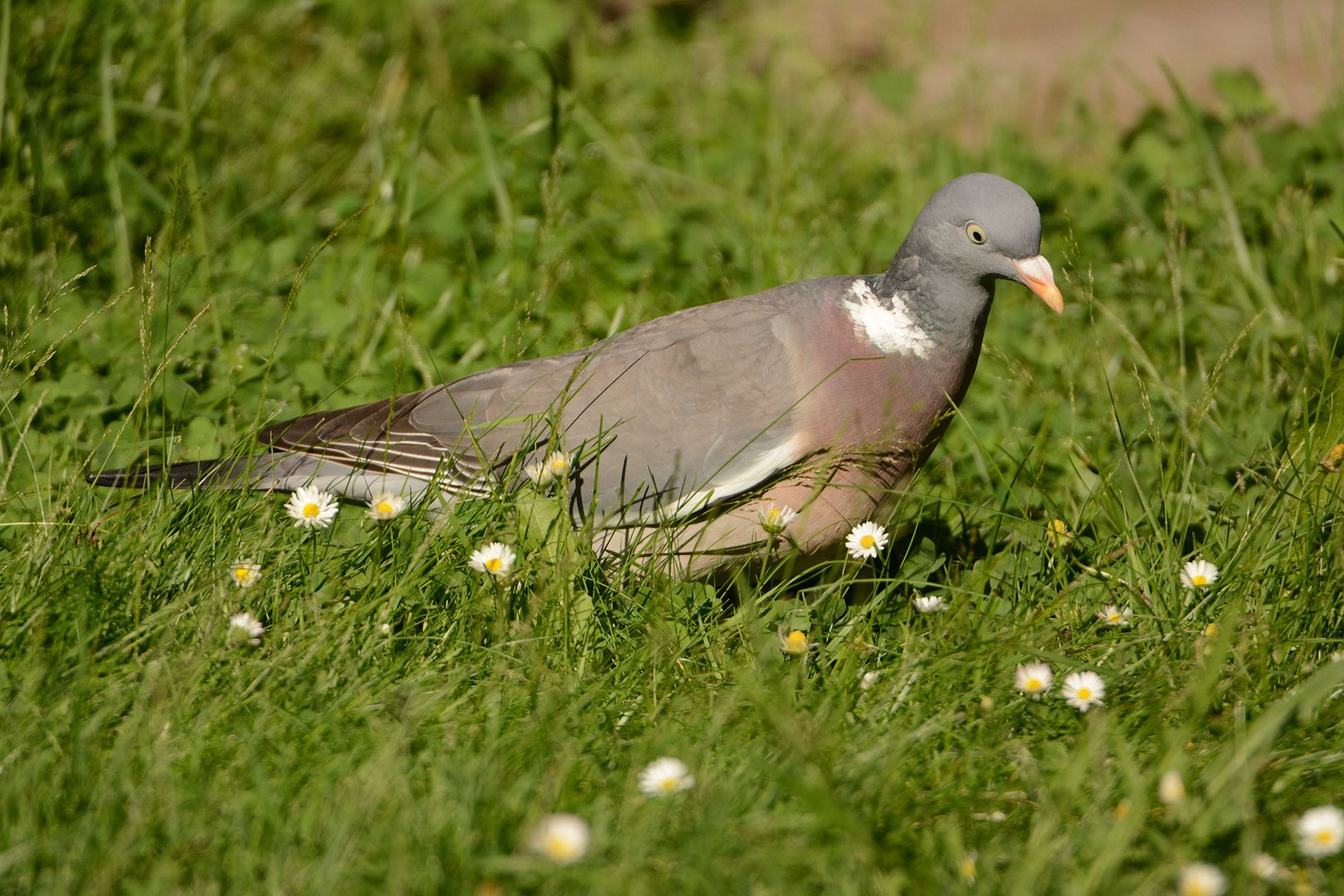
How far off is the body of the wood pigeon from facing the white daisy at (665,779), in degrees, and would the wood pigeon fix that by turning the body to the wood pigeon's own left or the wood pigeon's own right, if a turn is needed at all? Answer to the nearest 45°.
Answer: approximately 90° to the wood pigeon's own right

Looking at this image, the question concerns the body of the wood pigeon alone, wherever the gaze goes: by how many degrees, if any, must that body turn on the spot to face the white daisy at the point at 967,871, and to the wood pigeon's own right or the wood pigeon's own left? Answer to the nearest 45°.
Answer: approximately 90° to the wood pigeon's own right

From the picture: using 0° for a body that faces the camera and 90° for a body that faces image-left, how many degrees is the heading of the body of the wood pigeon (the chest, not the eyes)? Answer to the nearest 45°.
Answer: approximately 270°

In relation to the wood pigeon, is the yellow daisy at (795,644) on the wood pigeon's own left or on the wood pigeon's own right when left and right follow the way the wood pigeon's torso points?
on the wood pigeon's own right

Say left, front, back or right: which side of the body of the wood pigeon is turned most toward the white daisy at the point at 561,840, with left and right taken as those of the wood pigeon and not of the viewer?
right

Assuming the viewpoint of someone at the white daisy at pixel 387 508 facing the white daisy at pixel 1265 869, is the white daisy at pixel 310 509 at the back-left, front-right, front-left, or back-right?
back-right

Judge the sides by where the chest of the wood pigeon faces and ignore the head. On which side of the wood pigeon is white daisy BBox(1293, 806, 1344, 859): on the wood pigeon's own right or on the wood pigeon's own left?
on the wood pigeon's own right

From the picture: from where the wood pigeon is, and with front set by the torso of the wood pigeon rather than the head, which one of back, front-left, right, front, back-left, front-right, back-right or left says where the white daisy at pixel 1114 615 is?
front-right

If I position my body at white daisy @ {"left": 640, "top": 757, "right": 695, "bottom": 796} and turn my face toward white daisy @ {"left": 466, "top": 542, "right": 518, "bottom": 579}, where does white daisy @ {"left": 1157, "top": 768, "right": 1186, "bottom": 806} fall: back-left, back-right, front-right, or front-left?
back-right

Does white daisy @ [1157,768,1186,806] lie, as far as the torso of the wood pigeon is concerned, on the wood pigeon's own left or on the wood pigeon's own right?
on the wood pigeon's own right

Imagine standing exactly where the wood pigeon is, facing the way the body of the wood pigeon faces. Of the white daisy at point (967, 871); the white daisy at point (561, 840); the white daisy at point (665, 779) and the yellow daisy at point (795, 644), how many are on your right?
4
